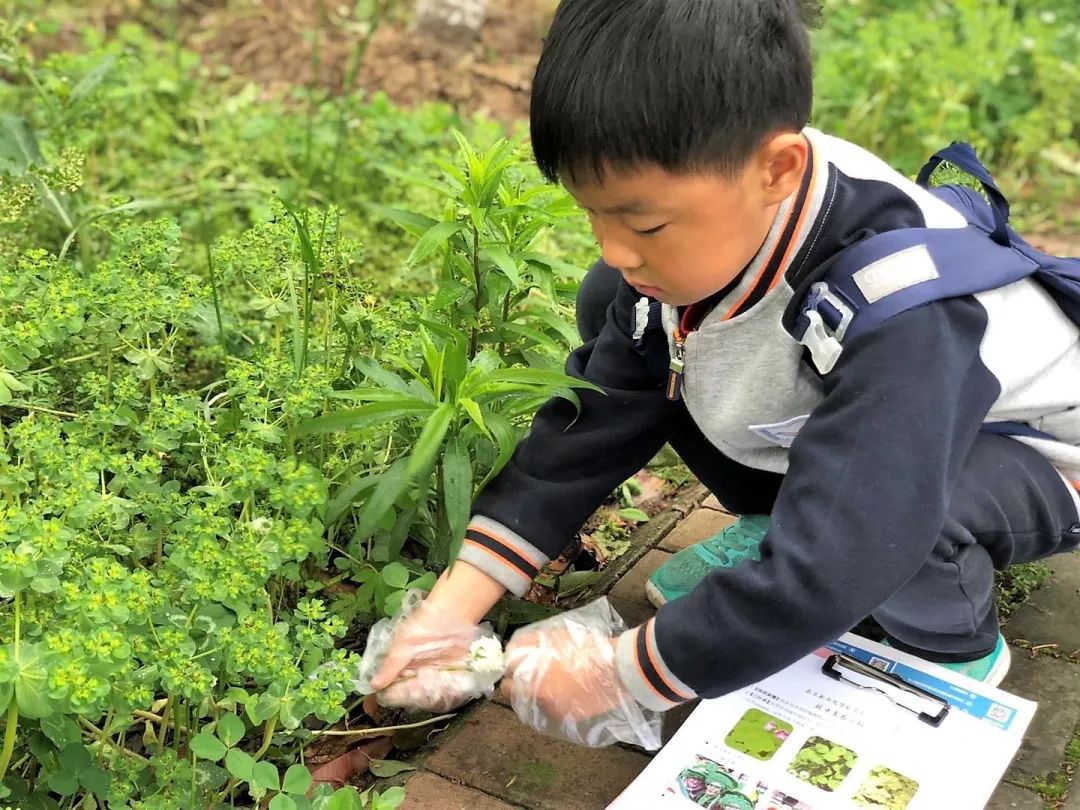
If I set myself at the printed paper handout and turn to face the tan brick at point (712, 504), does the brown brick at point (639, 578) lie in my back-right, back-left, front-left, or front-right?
front-left

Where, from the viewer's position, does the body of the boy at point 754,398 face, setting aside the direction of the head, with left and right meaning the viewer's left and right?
facing the viewer and to the left of the viewer
